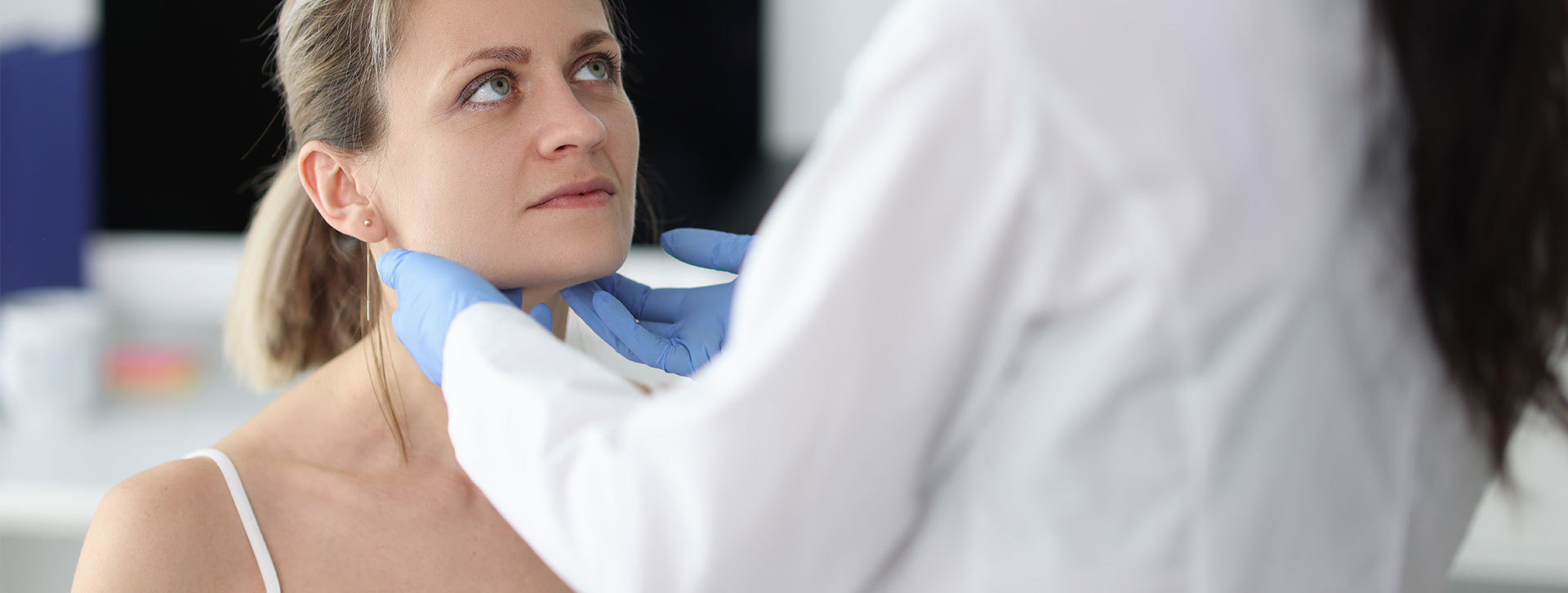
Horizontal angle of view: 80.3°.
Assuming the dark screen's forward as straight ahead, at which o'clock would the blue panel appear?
The blue panel is roughly at 4 o'clock from the dark screen.

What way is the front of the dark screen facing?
toward the camera
